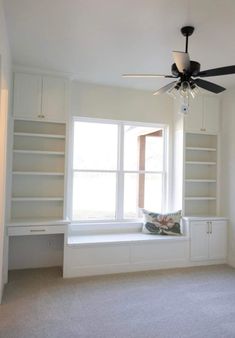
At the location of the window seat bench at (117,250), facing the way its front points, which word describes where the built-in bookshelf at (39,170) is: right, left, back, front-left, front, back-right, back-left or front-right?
right

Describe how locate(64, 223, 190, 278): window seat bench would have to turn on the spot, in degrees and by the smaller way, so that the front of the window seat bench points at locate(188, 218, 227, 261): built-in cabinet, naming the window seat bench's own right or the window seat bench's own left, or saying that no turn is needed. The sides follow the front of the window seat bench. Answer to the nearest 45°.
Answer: approximately 90° to the window seat bench's own left

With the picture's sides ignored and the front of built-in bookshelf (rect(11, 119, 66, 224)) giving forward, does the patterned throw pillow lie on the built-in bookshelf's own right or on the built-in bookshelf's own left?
on the built-in bookshelf's own left

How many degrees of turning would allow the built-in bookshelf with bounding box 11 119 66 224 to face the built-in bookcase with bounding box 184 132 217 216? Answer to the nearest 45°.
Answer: approximately 90° to its left

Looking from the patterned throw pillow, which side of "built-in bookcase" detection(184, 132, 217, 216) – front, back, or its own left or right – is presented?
right

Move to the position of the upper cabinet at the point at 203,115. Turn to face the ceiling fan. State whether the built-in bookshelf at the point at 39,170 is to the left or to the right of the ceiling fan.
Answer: right

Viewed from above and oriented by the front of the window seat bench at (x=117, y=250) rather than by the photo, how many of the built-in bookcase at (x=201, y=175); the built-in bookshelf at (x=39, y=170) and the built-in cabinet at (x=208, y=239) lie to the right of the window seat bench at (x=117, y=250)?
1

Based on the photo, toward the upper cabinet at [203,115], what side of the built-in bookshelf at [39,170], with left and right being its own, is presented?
left

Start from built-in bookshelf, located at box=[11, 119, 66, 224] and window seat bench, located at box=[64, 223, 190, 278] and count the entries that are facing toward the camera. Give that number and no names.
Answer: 2

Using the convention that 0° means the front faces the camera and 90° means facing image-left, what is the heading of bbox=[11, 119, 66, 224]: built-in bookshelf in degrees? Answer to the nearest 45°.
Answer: approximately 0°
